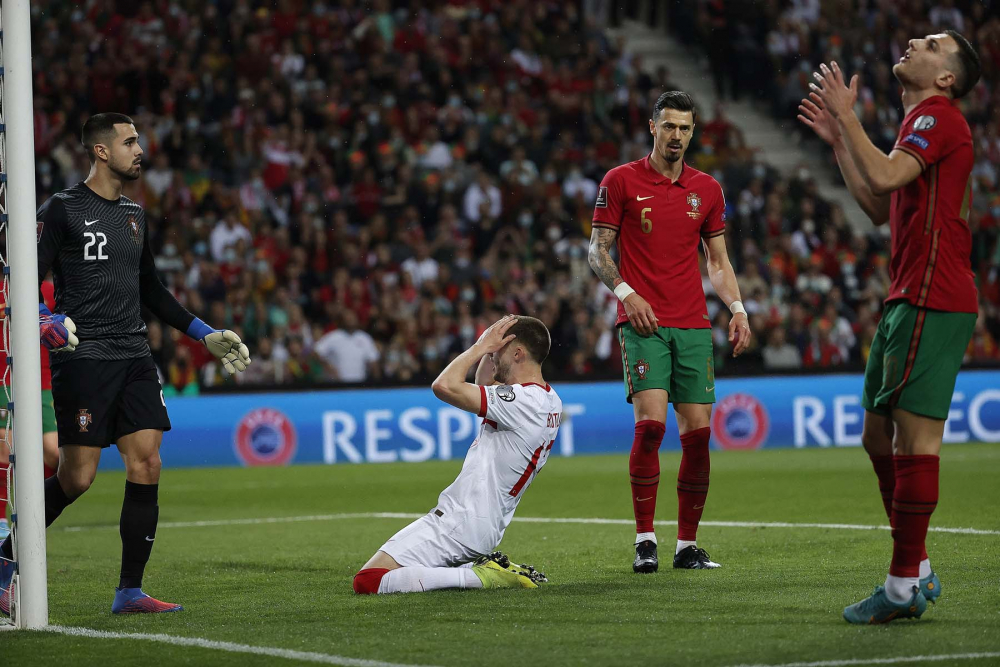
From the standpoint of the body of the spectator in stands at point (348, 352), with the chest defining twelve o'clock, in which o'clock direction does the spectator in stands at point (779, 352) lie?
the spectator in stands at point (779, 352) is roughly at 9 o'clock from the spectator in stands at point (348, 352).

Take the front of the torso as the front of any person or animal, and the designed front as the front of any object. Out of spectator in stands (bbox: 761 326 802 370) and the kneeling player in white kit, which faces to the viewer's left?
the kneeling player in white kit

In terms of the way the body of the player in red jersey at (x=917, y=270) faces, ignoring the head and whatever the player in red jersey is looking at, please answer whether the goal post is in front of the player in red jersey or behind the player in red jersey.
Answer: in front

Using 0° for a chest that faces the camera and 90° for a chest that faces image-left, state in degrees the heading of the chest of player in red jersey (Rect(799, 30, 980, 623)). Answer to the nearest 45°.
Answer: approximately 90°

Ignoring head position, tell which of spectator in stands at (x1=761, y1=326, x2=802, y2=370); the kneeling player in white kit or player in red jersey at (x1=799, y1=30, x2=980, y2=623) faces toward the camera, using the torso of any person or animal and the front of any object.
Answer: the spectator in stands

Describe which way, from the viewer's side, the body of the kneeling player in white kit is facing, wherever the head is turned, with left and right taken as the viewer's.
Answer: facing to the left of the viewer

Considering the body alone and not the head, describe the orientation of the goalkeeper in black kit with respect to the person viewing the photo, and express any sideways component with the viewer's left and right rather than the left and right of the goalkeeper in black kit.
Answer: facing the viewer and to the right of the viewer

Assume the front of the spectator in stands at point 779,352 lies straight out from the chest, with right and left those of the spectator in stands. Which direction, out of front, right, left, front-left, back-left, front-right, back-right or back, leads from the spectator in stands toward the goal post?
front

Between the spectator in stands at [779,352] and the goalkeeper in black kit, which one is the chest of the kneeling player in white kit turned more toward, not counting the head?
the goalkeeper in black kit

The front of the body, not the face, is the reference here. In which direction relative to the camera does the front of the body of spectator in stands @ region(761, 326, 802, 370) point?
toward the camera

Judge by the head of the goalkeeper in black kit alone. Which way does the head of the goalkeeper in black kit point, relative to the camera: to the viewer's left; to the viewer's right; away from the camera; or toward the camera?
to the viewer's right

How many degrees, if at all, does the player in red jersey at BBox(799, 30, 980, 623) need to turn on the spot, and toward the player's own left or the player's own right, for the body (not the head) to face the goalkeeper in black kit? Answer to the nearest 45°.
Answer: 0° — they already face them
